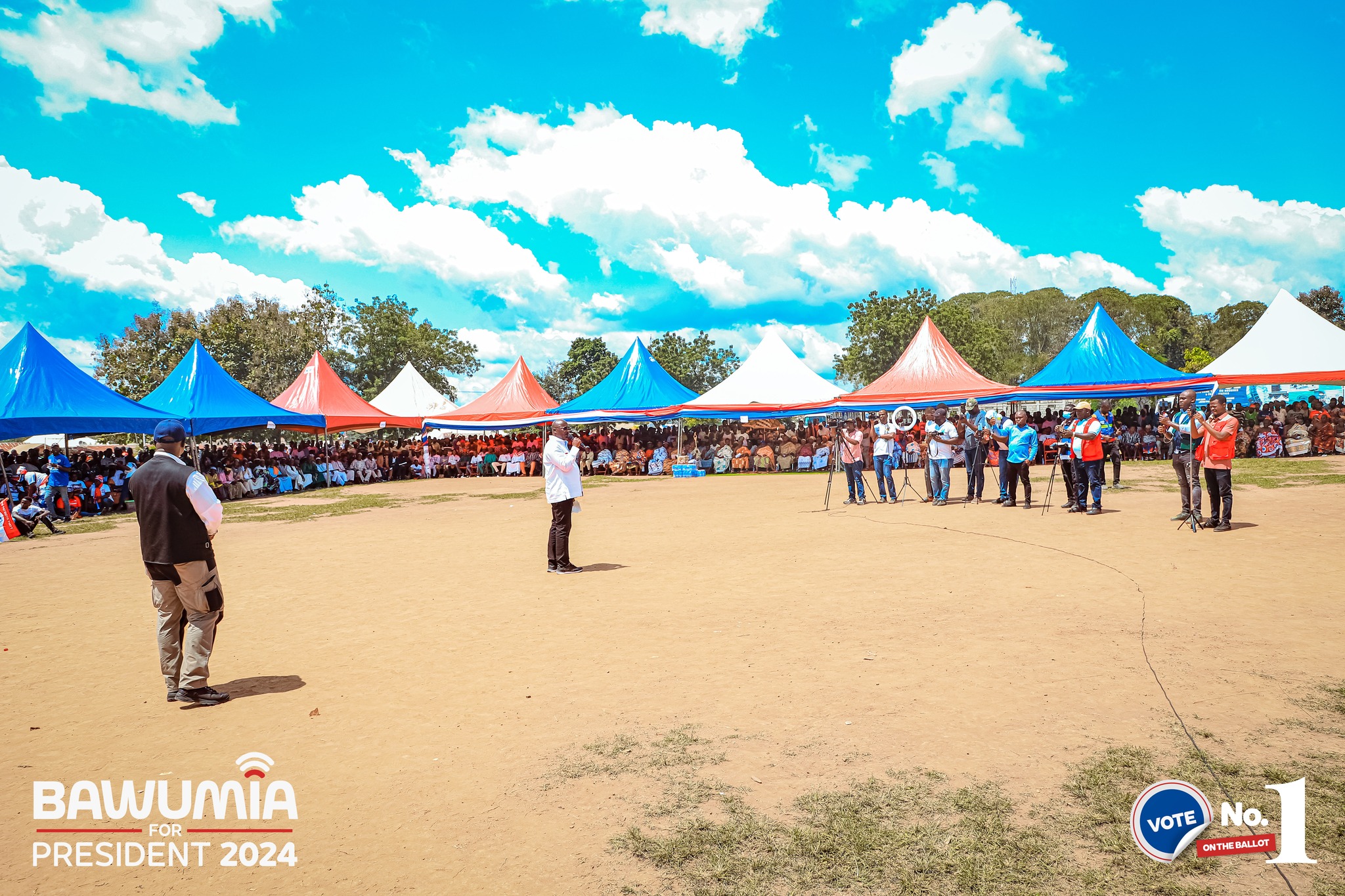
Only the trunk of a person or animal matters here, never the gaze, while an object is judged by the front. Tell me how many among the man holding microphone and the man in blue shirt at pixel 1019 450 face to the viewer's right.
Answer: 1

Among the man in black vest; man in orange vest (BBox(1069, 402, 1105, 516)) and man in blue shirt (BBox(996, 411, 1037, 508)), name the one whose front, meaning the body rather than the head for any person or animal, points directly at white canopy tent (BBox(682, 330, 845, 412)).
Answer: the man in black vest

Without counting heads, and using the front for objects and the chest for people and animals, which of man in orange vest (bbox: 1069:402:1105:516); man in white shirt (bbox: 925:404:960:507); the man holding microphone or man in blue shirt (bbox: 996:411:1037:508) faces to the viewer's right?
the man holding microphone

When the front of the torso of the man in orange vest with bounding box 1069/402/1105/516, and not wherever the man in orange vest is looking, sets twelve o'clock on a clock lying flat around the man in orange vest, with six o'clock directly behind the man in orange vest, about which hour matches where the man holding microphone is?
The man holding microphone is roughly at 12 o'clock from the man in orange vest.

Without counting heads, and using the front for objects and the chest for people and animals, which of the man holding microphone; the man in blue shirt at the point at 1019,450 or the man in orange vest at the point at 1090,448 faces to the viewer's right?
the man holding microphone

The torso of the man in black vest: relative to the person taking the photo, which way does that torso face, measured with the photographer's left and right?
facing away from the viewer and to the right of the viewer

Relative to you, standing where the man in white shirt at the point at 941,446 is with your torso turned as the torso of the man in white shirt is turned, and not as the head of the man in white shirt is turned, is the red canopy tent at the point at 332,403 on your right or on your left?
on your right

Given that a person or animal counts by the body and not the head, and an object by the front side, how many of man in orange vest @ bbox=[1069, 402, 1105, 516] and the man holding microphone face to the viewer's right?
1

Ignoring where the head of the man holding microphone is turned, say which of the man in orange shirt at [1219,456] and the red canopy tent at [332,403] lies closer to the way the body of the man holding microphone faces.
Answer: the man in orange shirt

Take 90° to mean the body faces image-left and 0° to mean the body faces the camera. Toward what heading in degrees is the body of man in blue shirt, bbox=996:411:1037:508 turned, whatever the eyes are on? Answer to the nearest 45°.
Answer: approximately 45°

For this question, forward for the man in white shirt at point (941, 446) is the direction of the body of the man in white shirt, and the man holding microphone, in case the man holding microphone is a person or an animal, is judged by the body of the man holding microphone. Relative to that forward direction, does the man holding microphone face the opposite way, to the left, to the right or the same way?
the opposite way

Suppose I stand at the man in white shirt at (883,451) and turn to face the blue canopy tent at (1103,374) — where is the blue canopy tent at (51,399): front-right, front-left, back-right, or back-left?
back-left

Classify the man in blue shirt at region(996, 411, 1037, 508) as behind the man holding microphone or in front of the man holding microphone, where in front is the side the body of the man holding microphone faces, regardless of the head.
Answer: in front

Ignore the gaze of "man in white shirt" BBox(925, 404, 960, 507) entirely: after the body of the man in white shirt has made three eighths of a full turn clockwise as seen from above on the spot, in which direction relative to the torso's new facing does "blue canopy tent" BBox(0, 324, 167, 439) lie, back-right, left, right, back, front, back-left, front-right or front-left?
left
